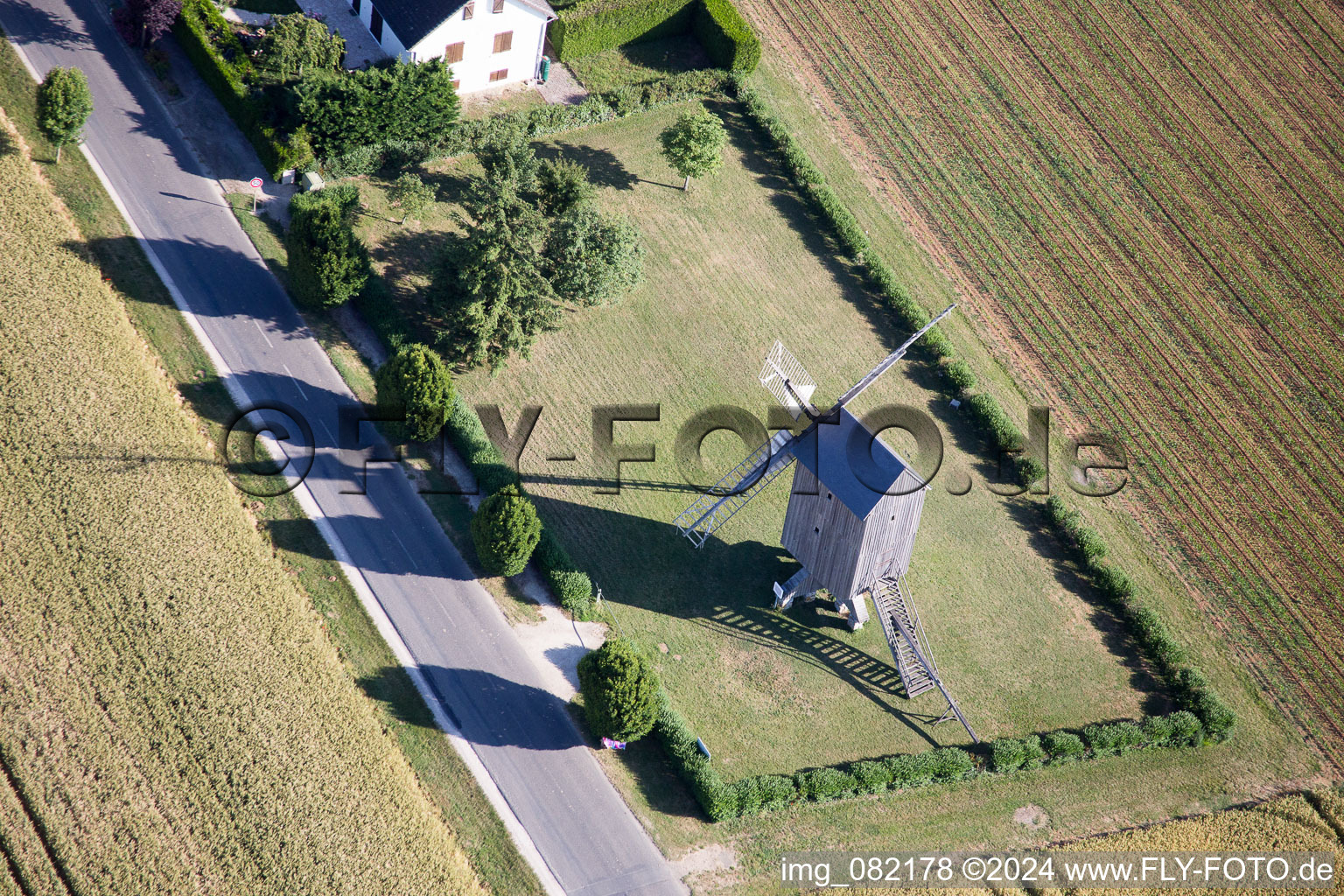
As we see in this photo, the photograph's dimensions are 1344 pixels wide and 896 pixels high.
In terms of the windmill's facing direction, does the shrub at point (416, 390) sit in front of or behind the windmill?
in front

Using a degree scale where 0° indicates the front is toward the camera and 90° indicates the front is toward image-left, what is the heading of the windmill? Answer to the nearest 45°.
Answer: approximately 135°

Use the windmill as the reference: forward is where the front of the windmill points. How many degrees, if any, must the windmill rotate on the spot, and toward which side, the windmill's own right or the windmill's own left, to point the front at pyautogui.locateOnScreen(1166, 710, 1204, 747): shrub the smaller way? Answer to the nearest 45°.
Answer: approximately 135° to the windmill's own right

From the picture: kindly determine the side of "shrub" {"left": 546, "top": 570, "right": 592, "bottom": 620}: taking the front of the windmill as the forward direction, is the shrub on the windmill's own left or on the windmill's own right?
on the windmill's own left

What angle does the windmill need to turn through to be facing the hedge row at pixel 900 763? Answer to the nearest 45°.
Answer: approximately 180°

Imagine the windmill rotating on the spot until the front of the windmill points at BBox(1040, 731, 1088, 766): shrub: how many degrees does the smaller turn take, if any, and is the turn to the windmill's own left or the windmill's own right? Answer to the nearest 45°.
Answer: approximately 135° to the windmill's own right

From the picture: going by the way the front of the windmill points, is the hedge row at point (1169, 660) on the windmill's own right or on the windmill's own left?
on the windmill's own right

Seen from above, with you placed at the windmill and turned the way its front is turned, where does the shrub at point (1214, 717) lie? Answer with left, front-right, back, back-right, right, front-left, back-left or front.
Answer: back-right

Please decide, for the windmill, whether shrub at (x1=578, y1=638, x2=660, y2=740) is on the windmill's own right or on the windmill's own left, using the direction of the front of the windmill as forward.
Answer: on the windmill's own left

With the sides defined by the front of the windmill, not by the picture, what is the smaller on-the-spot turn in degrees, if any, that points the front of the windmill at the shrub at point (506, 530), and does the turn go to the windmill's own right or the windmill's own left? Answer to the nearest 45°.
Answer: approximately 45° to the windmill's own left
